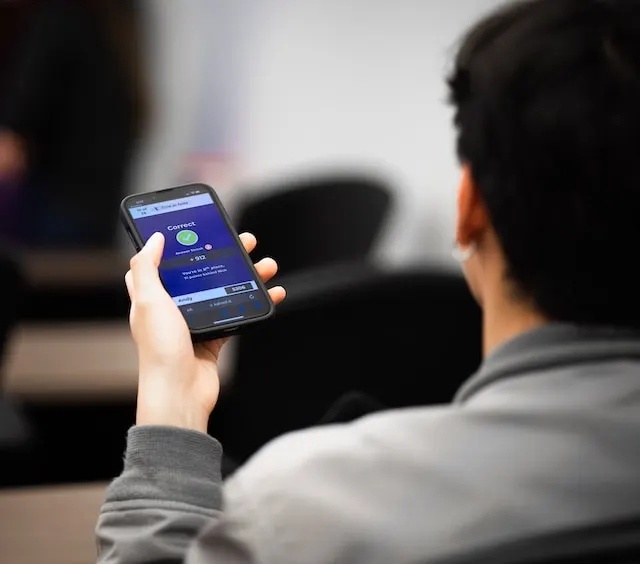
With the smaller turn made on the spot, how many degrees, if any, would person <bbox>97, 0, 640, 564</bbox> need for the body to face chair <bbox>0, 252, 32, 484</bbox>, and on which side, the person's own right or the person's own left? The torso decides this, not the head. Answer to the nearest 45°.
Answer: approximately 45° to the person's own left

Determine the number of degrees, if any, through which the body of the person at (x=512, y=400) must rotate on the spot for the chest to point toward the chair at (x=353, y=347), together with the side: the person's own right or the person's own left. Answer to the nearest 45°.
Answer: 0° — they already face it

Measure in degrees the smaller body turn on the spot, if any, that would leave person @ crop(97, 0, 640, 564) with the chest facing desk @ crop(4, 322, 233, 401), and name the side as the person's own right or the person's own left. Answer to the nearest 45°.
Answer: approximately 45° to the person's own left

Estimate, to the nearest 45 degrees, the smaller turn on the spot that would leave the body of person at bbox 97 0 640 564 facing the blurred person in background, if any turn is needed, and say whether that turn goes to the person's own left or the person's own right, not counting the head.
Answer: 0° — they already face them

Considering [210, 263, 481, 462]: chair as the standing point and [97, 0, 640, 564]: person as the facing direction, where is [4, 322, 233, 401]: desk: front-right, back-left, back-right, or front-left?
back-right

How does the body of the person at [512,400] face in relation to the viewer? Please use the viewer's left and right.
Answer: facing away from the viewer

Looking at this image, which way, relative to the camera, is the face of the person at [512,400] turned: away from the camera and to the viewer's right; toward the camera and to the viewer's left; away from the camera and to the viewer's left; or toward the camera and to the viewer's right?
away from the camera and to the viewer's left

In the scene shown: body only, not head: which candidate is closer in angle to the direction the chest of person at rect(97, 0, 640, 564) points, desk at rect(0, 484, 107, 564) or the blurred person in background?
the blurred person in background
